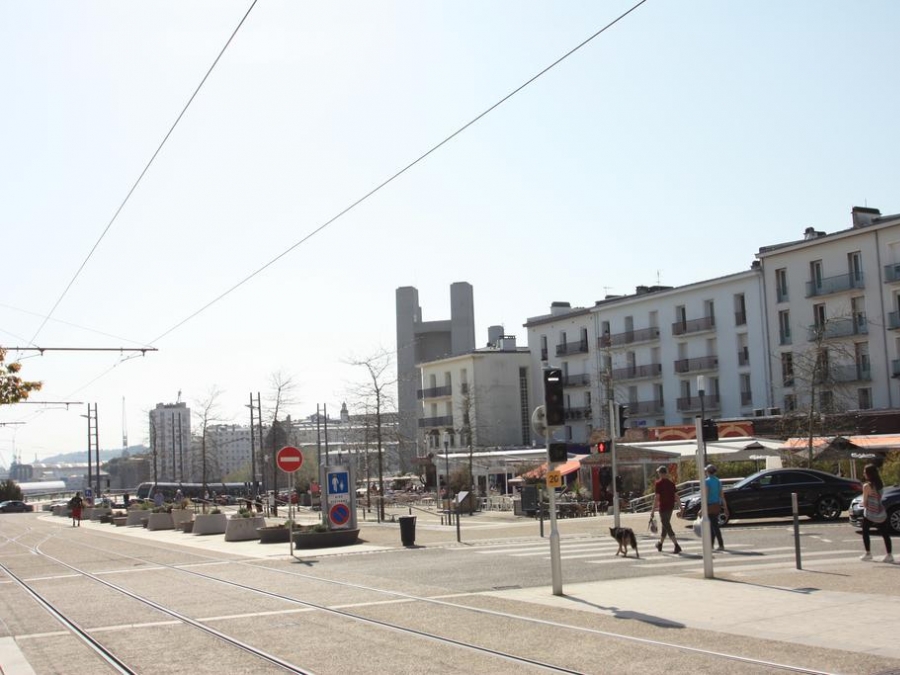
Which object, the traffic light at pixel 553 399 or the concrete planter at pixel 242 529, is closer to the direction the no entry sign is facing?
the traffic light

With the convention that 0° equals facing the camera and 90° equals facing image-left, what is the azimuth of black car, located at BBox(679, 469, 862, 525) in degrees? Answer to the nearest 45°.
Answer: approximately 90°

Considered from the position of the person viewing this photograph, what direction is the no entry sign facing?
facing the viewer

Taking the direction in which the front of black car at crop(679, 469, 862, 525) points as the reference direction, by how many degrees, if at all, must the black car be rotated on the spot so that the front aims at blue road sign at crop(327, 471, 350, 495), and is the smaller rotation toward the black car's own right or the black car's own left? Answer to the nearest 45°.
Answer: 0° — it already faces it

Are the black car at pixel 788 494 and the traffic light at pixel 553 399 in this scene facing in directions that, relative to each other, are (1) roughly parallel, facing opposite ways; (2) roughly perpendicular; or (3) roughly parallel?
roughly perpendicular

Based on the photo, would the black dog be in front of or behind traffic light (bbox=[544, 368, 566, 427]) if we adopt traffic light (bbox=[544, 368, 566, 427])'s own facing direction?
behind

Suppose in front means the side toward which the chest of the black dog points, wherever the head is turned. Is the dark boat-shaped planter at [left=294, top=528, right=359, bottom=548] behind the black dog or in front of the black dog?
in front

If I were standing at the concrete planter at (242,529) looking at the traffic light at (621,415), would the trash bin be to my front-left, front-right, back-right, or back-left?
front-right

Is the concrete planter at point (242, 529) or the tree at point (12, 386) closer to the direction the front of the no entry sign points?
the tree

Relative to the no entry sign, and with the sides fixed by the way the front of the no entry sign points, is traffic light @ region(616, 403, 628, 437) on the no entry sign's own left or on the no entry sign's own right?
on the no entry sign's own left
